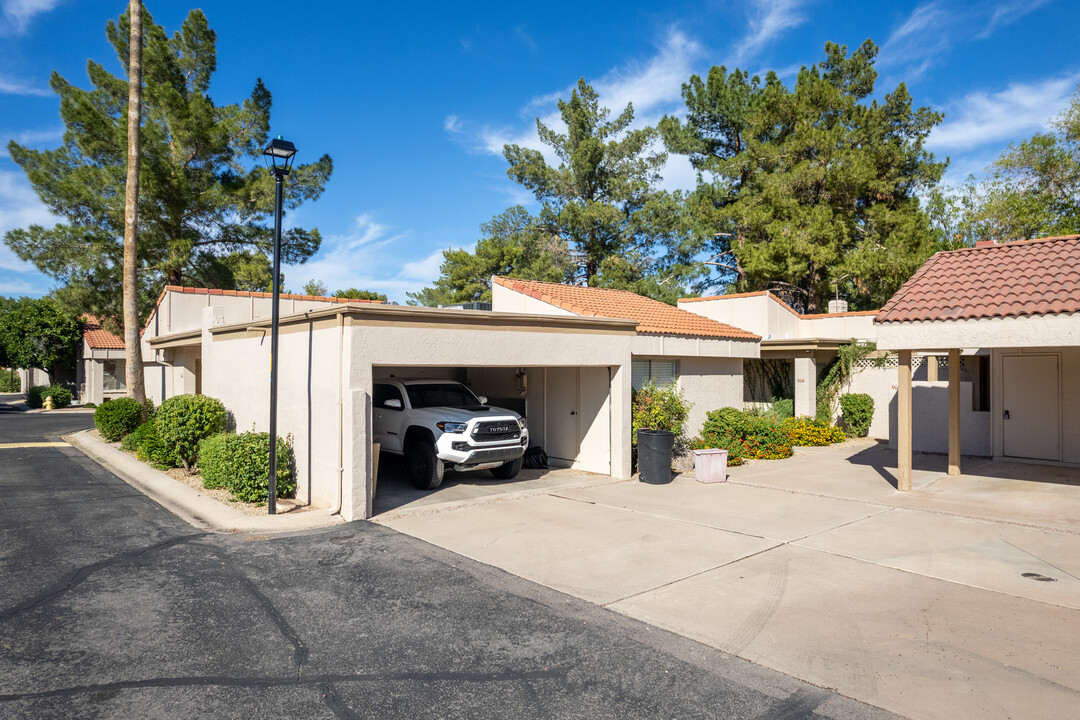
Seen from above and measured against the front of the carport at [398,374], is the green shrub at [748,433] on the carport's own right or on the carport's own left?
on the carport's own left

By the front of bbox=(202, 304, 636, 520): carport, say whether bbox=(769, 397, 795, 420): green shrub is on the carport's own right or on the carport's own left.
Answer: on the carport's own left

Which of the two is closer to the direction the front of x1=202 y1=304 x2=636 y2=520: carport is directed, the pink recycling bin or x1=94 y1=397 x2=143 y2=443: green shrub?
the pink recycling bin

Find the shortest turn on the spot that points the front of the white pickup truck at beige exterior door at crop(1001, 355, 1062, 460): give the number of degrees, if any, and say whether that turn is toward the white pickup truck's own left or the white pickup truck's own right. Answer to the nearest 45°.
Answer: approximately 45° to the white pickup truck's own left

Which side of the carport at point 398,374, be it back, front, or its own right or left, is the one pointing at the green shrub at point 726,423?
left

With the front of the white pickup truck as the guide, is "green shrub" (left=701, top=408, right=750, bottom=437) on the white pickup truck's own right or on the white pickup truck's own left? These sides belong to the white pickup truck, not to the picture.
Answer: on the white pickup truck's own left

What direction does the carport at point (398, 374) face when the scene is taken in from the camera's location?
facing the viewer and to the right of the viewer

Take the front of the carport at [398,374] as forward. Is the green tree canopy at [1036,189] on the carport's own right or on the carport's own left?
on the carport's own left

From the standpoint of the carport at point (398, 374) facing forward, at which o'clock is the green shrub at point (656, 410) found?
The green shrub is roughly at 10 o'clock from the carport.
